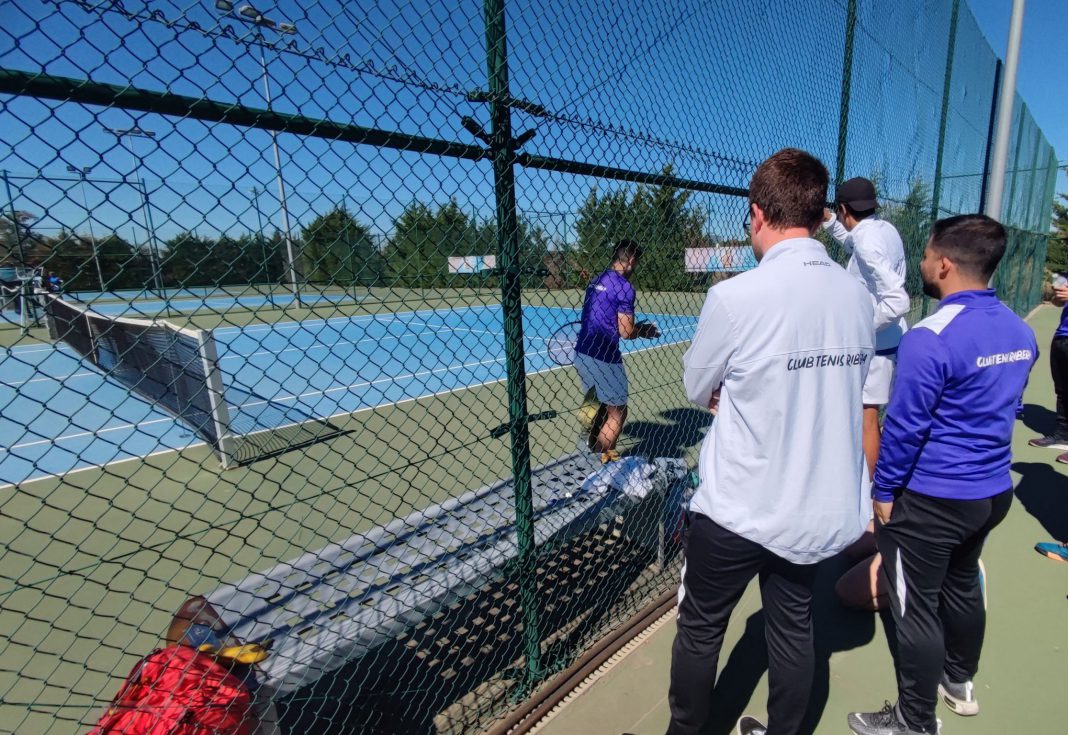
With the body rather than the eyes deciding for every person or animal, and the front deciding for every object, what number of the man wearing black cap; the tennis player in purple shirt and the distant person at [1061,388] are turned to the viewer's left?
2

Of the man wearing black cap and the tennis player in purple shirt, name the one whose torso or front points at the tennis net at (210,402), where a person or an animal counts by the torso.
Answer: the man wearing black cap

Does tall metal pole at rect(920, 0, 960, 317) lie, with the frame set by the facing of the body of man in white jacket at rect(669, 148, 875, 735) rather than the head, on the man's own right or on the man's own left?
on the man's own right

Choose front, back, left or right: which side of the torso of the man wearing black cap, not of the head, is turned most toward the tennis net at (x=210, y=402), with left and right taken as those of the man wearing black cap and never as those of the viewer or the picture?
front

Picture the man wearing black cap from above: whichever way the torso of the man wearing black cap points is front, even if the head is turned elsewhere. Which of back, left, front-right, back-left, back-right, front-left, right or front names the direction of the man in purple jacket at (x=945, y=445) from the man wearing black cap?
left

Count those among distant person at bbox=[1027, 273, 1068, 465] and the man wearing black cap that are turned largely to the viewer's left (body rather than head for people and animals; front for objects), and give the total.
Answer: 2

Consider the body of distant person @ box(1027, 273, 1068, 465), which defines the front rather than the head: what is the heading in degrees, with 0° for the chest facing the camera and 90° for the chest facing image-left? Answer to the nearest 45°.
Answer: approximately 90°

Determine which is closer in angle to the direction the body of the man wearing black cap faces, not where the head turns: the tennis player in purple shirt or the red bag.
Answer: the tennis player in purple shirt

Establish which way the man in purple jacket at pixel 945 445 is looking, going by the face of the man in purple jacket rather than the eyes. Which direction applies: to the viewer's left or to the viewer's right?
to the viewer's left

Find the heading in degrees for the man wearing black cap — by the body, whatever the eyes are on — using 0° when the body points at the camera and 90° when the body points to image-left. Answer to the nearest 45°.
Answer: approximately 90°

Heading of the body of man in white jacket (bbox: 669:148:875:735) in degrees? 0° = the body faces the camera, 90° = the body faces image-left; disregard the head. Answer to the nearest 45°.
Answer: approximately 135°

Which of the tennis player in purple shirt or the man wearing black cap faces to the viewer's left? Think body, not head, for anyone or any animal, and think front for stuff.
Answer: the man wearing black cap
